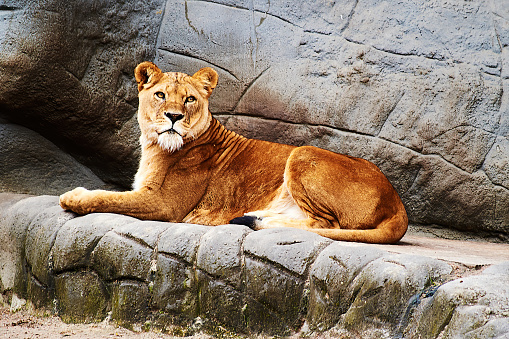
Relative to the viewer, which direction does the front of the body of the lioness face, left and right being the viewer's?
facing to the left of the viewer
